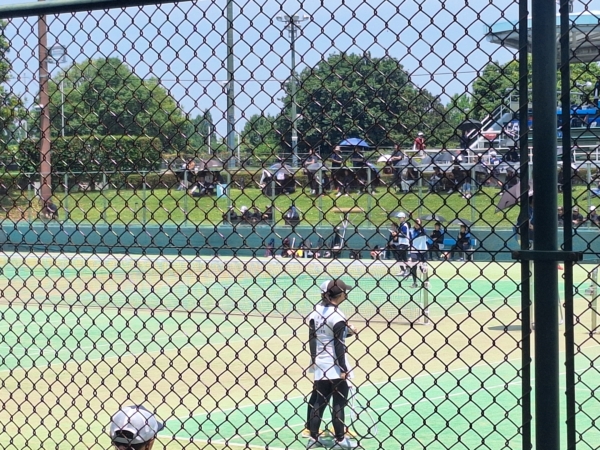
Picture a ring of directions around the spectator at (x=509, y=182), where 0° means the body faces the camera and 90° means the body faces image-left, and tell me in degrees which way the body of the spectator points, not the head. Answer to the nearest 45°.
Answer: approximately 45°

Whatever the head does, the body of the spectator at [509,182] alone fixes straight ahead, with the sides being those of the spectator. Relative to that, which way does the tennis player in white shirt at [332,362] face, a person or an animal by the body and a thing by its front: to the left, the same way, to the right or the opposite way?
the opposite way

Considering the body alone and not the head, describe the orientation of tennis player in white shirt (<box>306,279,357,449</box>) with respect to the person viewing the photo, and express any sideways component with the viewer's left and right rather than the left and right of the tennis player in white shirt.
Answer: facing away from the viewer and to the right of the viewer

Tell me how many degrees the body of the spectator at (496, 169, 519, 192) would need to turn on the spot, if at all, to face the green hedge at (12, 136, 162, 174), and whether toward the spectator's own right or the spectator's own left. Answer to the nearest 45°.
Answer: approximately 45° to the spectator's own right
